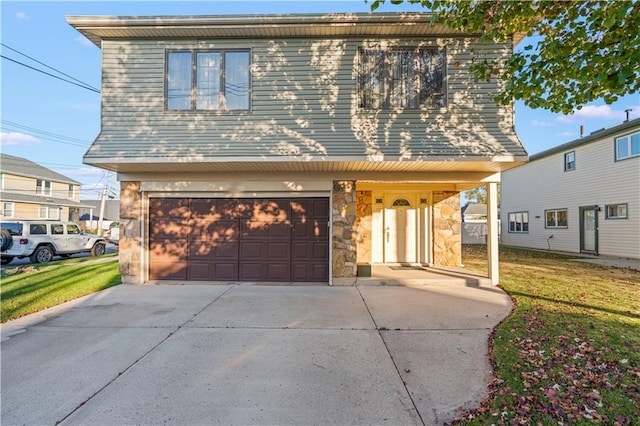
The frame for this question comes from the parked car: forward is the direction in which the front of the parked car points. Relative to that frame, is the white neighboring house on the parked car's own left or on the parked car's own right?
on the parked car's own right

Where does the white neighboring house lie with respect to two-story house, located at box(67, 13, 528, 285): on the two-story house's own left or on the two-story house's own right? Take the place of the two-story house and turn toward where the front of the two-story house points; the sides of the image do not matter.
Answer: on the two-story house's own left

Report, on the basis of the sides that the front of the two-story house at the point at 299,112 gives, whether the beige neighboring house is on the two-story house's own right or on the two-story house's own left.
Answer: on the two-story house's own right

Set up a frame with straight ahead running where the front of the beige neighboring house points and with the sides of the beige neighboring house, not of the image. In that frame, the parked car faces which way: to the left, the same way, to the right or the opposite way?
to the left

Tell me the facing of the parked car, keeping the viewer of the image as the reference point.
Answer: facing away from the viewer and to the right of the viewer

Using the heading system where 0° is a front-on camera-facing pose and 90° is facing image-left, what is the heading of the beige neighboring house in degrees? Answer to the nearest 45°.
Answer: approximately 315°

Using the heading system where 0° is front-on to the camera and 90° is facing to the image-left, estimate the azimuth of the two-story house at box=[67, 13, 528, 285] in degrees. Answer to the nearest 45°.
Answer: approximately 0°

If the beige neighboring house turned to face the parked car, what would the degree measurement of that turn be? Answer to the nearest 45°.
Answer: approximately 45° to its right
